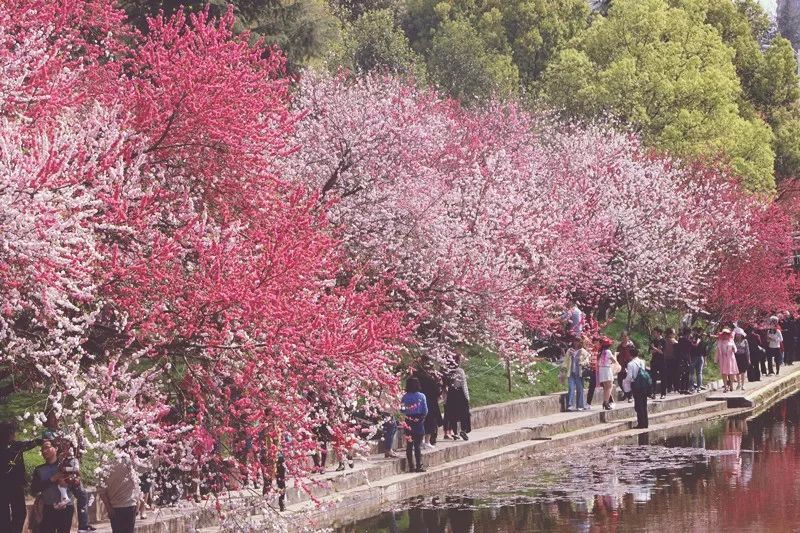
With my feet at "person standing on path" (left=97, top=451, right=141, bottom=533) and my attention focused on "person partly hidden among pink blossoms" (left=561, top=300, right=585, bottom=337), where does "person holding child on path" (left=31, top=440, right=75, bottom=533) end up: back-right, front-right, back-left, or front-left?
back-left

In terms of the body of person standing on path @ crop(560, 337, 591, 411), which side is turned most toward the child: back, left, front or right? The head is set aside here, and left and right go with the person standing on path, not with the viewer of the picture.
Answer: front

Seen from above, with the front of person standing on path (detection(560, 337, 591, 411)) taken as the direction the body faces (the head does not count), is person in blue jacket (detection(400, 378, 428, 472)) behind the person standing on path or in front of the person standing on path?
in front

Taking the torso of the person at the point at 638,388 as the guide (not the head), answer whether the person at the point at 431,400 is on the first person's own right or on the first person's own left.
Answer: on the first person's own left

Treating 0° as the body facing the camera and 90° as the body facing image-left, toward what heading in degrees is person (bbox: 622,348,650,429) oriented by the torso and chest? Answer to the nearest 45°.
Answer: approximately 135°

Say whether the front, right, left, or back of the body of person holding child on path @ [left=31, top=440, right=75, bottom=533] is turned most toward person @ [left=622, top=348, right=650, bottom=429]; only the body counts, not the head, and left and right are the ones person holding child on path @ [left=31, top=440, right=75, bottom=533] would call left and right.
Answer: left

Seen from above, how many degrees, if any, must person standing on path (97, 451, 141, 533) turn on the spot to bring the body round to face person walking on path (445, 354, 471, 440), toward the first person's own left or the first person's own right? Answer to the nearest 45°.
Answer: approximately 45° to the first person's own right

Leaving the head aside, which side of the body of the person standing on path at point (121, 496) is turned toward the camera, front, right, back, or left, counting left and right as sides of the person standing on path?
back

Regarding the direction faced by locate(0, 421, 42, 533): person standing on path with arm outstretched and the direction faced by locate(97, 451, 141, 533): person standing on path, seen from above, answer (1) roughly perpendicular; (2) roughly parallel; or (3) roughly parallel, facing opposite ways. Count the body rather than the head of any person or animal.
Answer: roughly perpendicular

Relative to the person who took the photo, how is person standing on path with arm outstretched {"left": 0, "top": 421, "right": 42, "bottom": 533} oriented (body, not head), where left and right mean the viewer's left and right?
facing to the right of the viewer
